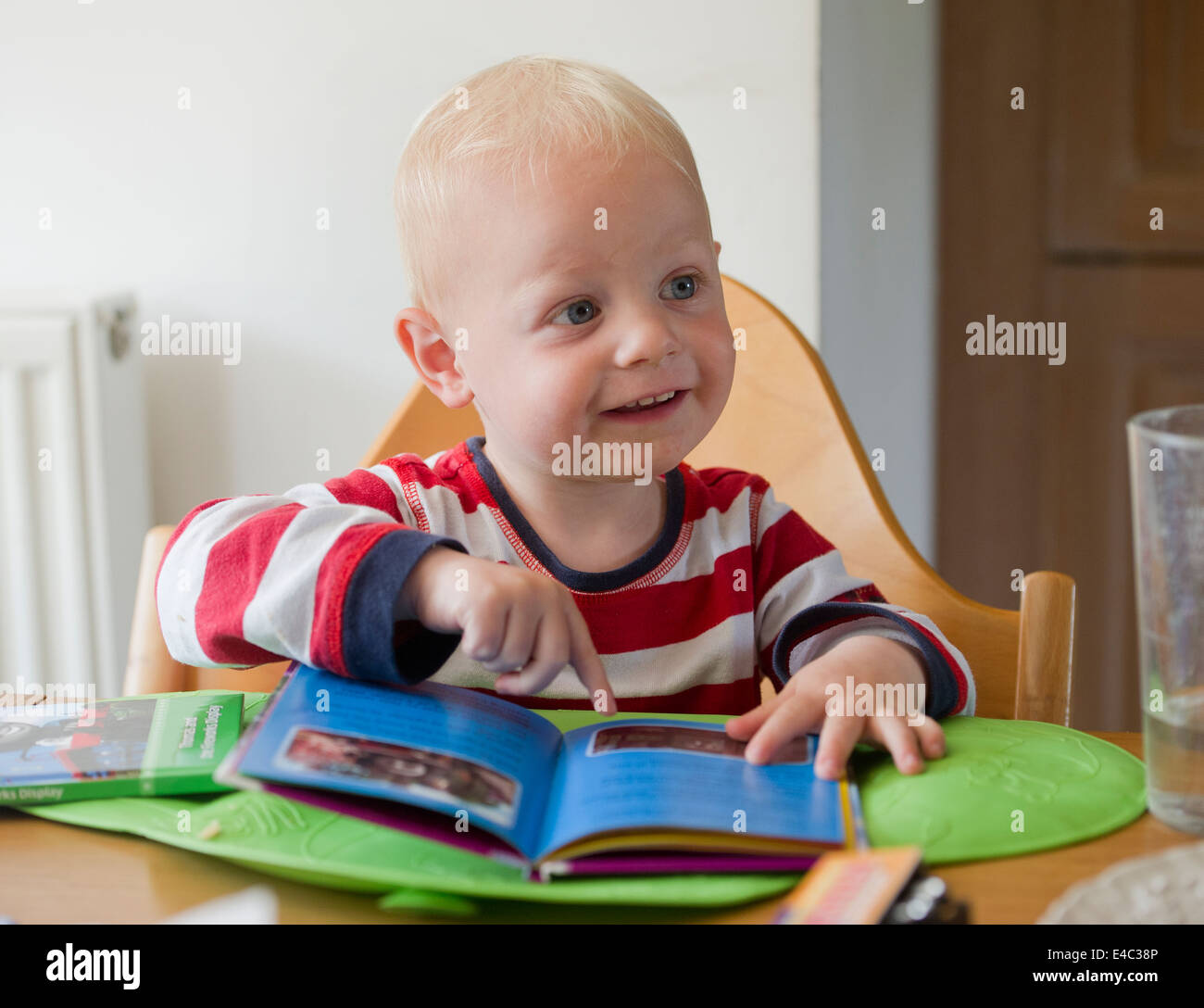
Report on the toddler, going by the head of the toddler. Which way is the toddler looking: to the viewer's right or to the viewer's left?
to the viewer's right

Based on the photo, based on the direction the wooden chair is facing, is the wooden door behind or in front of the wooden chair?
behind

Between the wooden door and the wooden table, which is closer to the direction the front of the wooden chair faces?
the wooden table

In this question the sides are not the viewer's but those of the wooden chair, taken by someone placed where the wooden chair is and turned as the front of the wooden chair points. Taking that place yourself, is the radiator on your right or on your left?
on your right

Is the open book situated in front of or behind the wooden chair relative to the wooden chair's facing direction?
in front

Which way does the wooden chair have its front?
toward the camera
